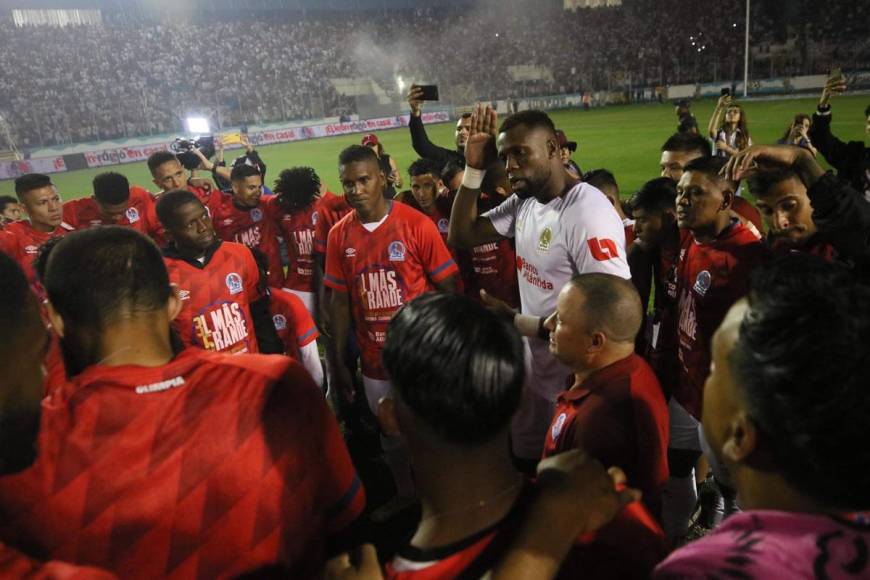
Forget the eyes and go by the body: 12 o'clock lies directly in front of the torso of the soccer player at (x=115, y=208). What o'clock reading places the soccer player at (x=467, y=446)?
the soccer player at (x=467, y=446) is roughly at 12 o'clock from the soccer player at (x=115, y=208).

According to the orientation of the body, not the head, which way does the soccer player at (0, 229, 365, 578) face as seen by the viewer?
away from the camera

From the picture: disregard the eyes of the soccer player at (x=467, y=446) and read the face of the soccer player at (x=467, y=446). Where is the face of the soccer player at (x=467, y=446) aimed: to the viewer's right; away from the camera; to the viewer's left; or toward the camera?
away from the camera

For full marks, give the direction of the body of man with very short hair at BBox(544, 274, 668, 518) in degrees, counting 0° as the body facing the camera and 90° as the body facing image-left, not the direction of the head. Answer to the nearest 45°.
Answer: approximately 90°

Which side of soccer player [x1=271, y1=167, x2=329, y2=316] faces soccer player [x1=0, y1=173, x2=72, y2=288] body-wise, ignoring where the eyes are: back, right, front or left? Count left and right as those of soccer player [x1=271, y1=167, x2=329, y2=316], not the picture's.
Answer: right

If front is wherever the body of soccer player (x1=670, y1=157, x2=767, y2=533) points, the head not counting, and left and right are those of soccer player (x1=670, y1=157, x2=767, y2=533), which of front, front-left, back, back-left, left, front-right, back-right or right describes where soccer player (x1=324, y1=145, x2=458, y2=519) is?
front-right

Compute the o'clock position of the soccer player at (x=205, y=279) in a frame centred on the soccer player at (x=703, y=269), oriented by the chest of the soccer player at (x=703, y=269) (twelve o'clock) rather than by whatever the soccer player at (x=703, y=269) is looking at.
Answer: the soccer player at (x=205, y=279) is roughly at 1 o'clock from the soccer player at (x=703, y=269).

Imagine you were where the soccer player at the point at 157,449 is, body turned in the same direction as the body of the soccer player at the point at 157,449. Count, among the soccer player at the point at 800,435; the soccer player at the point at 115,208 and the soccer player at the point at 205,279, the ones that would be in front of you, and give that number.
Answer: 2

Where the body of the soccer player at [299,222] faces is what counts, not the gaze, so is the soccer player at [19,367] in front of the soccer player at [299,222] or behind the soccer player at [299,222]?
in front

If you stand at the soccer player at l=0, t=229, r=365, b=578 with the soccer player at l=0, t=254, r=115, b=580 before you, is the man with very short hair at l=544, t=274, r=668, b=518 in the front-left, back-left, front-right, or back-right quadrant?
back-right

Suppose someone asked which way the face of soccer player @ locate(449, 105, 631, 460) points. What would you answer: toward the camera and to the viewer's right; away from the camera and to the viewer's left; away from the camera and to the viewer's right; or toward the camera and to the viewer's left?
toward the camera and to the viewer's left

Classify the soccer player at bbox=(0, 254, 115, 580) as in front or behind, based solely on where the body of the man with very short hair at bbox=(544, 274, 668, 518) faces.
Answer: in front

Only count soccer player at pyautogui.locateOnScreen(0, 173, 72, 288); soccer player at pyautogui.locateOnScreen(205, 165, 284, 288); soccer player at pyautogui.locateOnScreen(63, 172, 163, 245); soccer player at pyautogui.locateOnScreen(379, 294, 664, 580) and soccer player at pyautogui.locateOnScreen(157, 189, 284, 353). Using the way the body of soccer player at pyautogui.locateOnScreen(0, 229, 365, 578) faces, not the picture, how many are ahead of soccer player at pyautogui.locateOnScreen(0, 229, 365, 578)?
4

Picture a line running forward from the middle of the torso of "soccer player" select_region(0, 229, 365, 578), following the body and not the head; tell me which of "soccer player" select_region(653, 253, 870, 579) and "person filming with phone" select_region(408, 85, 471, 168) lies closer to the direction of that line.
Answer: the person filming with phone

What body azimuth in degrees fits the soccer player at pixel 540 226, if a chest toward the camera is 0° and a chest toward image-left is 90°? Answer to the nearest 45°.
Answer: approximately 45°

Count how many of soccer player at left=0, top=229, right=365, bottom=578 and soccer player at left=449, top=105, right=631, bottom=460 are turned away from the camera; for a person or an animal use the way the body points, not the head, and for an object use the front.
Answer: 1

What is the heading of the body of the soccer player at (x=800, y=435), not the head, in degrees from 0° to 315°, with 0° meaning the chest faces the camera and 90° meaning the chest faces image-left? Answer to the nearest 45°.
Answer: approximately 135°

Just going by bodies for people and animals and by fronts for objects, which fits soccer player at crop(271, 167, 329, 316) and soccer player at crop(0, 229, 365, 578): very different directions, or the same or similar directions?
very different directions

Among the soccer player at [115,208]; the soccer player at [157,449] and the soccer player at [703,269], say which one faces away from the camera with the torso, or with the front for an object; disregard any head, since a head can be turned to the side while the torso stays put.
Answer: the soccer player at [157,449]

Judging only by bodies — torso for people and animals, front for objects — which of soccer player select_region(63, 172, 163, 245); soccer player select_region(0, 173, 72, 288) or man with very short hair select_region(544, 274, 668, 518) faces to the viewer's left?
the man with very short hair

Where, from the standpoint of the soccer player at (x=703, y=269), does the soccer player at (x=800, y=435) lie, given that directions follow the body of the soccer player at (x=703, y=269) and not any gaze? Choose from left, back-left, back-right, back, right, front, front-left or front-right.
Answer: front-left
